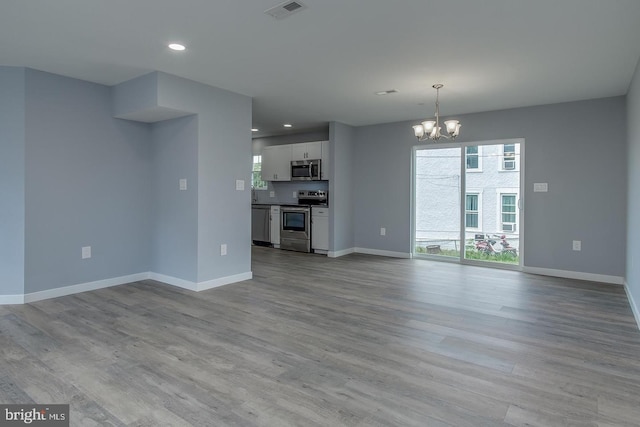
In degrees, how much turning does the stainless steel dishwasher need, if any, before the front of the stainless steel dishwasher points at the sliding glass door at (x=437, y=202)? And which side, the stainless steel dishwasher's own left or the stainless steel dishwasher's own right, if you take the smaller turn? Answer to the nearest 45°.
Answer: approximately 90° to the stainless steel dishwasher's own left

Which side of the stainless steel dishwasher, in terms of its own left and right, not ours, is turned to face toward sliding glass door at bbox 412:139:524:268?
left

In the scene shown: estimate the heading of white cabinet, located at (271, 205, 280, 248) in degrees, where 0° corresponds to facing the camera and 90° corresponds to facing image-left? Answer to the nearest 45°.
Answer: approximately 45°

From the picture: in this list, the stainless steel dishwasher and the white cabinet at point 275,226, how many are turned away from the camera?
0

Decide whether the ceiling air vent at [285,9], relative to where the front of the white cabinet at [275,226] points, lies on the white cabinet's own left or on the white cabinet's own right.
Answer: on the white cabinet's own left

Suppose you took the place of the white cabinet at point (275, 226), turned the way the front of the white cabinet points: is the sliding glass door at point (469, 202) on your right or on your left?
on your left

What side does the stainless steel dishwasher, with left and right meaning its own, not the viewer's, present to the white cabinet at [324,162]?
left
